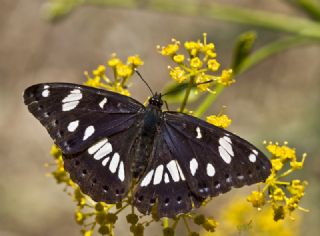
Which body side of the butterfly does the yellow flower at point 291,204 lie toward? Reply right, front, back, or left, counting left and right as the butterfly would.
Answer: right

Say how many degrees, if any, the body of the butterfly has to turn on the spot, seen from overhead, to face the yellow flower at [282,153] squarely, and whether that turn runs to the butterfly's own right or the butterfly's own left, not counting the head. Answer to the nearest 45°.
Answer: approximately 90° to the butterfly's own right

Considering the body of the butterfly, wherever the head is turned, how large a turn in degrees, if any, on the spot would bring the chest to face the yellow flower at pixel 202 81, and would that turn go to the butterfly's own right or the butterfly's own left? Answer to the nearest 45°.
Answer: approximately 90° to the butterfly's own right

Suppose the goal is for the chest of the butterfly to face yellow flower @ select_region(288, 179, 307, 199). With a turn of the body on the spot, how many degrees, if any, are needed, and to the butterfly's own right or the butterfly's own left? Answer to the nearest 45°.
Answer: approximately 90° to the butterfly's own right

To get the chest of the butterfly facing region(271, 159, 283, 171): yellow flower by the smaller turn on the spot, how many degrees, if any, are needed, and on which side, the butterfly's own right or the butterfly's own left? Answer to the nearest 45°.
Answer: approximately 90° to the butterfly's own right

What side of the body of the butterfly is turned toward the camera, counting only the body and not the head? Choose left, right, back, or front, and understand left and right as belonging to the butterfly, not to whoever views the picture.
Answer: back
